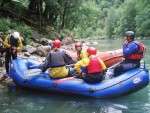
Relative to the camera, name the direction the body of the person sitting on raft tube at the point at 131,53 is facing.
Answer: to the viewer's left

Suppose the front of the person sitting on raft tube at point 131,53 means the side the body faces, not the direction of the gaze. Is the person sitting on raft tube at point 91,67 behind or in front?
in front

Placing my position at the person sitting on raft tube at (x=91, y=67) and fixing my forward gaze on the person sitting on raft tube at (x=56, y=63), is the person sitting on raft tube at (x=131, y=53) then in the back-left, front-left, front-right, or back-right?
back-right

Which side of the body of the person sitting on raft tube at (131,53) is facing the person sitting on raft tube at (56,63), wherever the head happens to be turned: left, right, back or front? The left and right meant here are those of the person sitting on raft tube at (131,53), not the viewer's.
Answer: front
